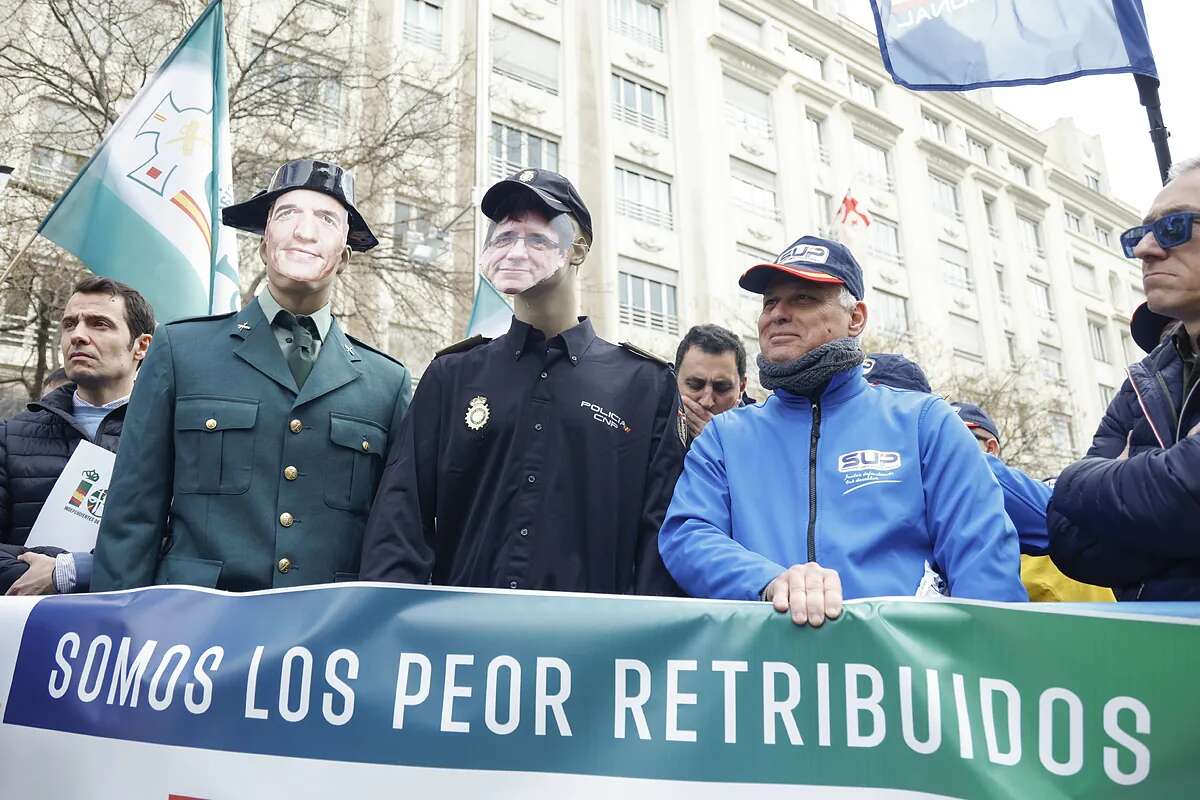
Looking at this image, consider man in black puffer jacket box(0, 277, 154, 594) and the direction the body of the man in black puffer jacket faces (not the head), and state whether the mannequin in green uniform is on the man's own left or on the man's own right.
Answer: on the man's own left

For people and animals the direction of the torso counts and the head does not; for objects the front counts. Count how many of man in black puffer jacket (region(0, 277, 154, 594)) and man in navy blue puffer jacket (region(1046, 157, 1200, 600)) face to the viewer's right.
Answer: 0

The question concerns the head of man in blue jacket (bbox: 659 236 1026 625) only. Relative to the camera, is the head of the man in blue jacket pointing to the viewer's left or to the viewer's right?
to the viewer's left

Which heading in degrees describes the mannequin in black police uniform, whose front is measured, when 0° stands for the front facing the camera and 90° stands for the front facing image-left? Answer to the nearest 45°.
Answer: approximately 0°

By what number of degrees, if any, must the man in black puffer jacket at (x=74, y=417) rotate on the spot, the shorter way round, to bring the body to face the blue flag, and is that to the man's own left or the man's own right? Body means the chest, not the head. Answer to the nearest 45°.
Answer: approximately 135° to the man's own left

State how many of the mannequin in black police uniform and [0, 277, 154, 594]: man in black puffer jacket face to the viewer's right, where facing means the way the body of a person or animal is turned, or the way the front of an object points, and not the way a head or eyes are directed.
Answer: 0

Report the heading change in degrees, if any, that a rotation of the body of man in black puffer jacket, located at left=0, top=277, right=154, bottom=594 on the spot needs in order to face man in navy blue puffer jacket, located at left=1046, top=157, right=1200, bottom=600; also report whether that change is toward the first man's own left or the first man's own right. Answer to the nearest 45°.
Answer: approximately 90° to the first man's own left

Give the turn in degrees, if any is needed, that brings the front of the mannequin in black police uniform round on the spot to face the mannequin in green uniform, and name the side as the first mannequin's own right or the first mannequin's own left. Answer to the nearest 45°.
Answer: approximately 90° to the first mannequin's own right

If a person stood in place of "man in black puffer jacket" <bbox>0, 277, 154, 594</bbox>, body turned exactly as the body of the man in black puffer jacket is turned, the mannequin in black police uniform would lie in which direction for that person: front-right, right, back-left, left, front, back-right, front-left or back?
left

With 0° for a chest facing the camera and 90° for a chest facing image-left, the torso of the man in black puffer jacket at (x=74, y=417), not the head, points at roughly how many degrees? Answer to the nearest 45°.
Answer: approximately 45°
